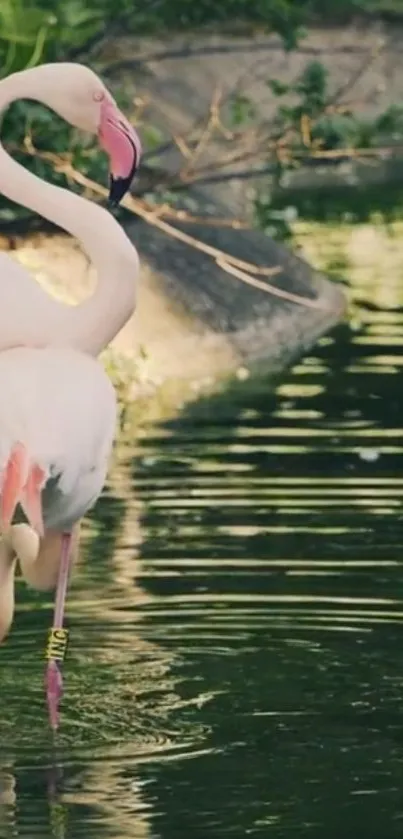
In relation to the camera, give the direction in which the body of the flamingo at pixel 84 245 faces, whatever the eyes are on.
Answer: to the viewer's right
